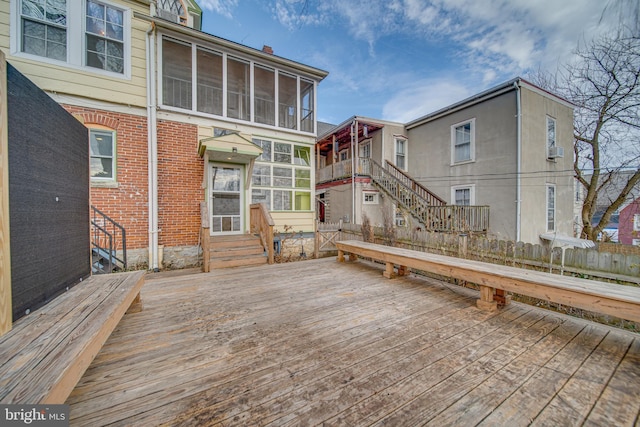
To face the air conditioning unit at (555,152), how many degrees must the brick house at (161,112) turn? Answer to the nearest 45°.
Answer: approximately 45° to its left

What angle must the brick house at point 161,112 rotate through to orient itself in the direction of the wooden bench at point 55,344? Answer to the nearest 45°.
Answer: approximately 45° to its right

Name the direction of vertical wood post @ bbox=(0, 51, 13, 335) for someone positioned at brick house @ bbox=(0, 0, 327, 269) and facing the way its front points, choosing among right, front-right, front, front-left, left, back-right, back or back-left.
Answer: front-right

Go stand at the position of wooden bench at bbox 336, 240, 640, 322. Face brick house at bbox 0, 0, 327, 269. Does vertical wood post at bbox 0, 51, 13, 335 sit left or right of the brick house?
left
